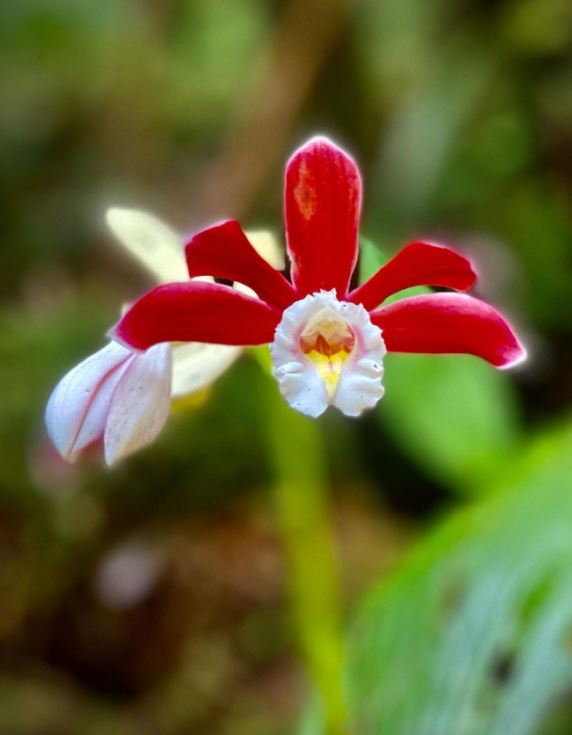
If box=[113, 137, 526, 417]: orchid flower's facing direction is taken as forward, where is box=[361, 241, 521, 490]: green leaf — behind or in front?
behind

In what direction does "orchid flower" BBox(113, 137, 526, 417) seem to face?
toward the camera
